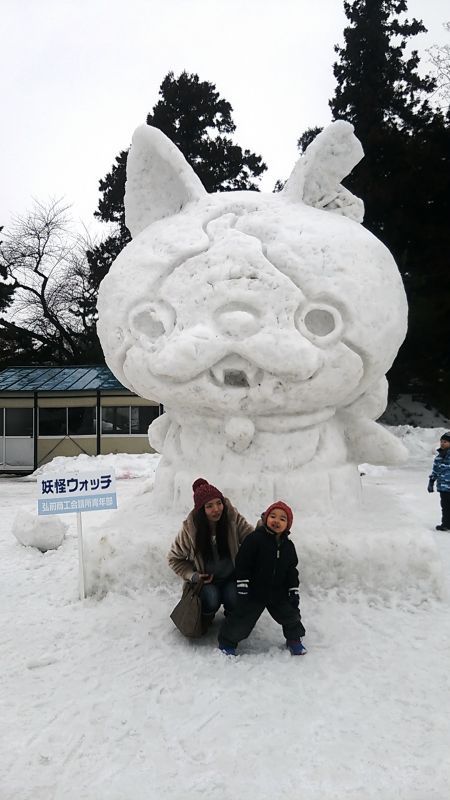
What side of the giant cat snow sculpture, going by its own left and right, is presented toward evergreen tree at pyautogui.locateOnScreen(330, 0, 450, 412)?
back

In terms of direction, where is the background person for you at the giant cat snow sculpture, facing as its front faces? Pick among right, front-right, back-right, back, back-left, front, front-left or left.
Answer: back-left

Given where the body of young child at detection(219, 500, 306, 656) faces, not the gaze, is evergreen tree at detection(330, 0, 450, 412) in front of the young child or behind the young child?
behind

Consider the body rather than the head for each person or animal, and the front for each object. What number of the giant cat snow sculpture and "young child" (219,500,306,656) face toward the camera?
2

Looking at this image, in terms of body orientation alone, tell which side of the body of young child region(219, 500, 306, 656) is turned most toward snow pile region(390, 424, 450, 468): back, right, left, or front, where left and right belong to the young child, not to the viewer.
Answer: back

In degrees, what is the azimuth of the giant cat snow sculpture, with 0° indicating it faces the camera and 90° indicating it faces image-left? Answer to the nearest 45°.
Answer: approximately 0°
